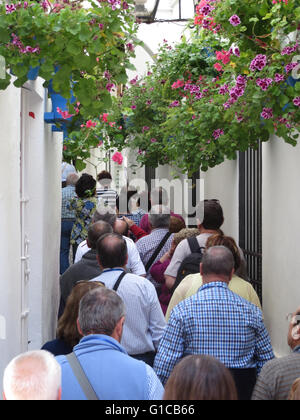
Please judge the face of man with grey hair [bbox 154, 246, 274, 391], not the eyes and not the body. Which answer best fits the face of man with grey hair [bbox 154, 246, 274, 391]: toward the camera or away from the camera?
away from the camera

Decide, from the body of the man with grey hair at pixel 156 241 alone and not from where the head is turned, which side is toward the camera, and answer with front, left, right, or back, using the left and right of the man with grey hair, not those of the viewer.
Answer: back

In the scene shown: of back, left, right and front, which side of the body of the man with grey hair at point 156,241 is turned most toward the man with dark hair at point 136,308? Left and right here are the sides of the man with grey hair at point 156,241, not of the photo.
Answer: back

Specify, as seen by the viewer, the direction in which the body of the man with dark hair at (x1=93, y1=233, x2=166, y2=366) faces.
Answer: away from the camera

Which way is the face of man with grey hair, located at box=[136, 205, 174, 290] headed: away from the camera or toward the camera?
away from the camera

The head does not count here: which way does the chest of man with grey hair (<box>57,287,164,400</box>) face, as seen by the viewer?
away from the camera

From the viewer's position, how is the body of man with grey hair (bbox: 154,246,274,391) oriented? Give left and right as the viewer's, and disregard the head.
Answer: facing away from the viewer

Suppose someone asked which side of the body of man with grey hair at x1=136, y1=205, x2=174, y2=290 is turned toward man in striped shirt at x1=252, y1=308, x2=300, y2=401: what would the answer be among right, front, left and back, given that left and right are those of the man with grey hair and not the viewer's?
back

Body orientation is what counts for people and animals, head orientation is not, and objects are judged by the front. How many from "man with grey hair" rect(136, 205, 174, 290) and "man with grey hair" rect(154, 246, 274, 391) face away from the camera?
2

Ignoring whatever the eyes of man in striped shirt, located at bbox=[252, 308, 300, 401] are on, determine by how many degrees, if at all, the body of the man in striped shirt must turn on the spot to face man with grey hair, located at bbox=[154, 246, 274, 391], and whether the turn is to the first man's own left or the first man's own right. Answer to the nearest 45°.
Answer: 0° — they already face them

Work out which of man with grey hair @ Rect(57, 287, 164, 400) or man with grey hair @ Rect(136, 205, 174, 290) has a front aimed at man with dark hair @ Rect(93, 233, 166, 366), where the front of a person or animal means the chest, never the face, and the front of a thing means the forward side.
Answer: man with grey hair @ Rect(57, 287, 164, 400)
